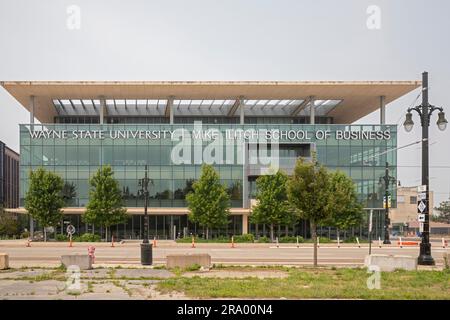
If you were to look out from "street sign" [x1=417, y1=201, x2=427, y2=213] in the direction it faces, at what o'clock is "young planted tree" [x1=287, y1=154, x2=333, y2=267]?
The young planted tree is roughly at 2 o'clock from the street sign.

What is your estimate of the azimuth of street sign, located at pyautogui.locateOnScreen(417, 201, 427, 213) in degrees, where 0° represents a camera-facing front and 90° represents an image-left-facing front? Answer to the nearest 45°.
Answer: approximately 0°

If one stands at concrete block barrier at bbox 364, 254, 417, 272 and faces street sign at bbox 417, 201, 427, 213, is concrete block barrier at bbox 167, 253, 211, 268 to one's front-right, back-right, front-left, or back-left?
back-left

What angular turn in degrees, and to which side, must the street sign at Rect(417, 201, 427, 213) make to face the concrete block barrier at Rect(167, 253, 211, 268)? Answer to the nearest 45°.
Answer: approximately 45° to its right

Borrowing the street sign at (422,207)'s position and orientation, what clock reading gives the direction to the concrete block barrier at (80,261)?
The concrete block barrier is roughly at 2 o'clock from the street sign.

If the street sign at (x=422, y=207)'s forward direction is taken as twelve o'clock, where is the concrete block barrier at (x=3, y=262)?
The concrete block barrier is roughly at 2 o'clock from the street sign.
